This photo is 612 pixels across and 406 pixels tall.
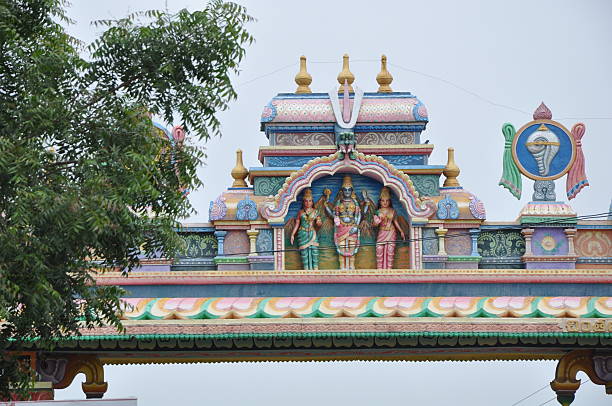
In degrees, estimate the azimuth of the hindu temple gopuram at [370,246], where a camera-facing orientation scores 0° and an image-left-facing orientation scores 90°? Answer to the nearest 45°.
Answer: approximately 0°

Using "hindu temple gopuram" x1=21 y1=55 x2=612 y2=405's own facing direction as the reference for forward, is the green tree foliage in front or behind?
in front
